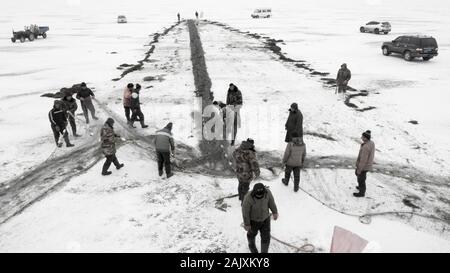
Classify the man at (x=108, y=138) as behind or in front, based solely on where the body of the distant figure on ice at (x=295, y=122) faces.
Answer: in front

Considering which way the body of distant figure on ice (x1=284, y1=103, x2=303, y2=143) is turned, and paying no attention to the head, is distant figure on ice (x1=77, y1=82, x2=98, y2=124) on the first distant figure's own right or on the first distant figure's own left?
on the first distant figure's own right

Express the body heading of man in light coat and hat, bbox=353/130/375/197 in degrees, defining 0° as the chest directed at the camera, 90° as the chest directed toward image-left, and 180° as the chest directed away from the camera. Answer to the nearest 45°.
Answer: approximately 90°

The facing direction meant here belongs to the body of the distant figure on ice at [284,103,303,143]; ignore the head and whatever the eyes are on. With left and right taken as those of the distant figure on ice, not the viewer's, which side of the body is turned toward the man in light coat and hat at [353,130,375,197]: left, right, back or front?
left

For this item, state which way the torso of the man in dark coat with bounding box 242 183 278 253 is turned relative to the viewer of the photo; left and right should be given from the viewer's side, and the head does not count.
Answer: facing the viewer

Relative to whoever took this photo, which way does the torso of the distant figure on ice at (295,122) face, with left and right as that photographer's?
facing the viewer and to the left of the viewer

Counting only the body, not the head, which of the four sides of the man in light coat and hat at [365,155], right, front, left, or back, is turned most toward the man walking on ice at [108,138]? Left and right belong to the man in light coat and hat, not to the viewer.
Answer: front
